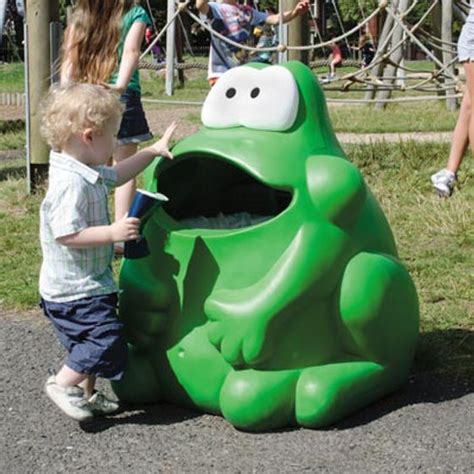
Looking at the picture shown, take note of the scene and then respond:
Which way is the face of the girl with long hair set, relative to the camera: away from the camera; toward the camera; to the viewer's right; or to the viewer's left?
away from the camera

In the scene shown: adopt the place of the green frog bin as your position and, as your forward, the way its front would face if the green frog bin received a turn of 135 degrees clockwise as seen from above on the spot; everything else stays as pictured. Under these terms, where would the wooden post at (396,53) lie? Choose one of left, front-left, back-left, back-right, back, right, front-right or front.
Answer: front

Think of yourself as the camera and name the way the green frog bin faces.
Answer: facing the viewer and to the left of the viewer

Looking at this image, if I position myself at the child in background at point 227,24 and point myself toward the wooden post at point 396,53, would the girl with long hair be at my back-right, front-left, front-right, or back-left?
back-right

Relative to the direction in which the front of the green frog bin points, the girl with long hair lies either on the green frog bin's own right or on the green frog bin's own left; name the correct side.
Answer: on the green frog bin's own right

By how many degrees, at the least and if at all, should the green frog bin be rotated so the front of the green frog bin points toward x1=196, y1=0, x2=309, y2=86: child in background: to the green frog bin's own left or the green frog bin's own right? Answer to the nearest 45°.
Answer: approximately 135° to the green frog bin's own right

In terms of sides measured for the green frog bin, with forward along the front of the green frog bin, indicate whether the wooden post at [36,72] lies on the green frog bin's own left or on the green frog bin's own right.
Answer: on the green frog bin's own right
